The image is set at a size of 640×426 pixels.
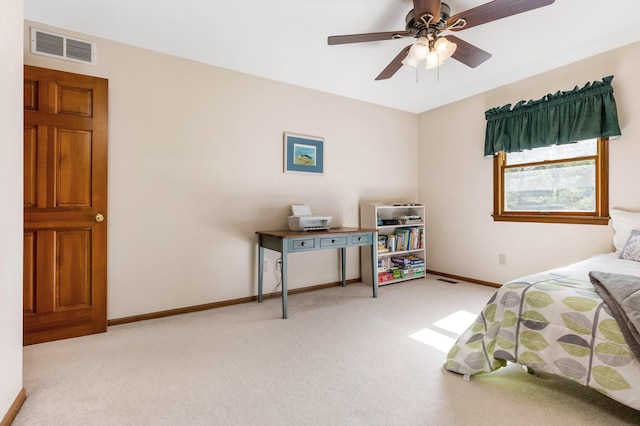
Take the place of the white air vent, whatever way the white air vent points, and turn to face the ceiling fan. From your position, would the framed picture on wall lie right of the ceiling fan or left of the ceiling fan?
left

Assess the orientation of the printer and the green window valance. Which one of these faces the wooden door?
the green window valance

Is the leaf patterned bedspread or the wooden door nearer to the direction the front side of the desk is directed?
the leaf patterned bedspread

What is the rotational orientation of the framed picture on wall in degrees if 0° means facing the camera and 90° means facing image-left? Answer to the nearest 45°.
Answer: approximately 315°

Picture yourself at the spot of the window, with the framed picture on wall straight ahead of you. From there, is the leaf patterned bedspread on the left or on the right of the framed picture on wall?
left

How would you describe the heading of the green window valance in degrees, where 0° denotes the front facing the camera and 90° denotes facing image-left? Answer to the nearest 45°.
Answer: approximately 45°

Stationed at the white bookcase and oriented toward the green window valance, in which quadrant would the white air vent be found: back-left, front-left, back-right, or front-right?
back-right

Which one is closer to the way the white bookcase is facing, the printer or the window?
the window

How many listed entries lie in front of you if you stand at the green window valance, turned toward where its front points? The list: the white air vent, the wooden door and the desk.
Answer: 3

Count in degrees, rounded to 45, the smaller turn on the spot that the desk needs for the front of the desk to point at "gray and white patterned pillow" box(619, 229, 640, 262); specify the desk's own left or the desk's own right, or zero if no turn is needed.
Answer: approximately 45° to the desk's own left

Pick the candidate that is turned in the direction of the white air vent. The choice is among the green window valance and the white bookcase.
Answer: the green window valance

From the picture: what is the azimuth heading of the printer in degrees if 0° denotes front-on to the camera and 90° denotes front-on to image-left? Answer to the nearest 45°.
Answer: approximately 315°

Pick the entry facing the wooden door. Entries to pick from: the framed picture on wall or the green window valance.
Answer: the green window valance

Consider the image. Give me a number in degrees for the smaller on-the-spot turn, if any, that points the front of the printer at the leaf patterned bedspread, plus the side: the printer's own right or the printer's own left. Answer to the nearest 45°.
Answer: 0° — it already faces it
